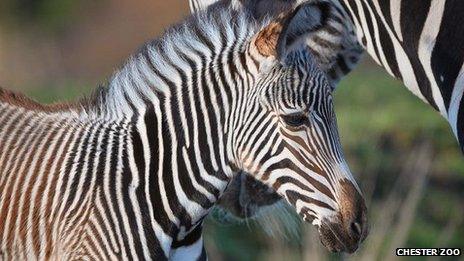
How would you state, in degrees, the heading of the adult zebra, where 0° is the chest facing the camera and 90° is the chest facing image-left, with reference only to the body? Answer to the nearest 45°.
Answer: approximately 90°

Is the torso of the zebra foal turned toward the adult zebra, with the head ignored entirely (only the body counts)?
yes

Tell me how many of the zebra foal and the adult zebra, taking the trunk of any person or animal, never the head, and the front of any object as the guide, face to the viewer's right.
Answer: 1

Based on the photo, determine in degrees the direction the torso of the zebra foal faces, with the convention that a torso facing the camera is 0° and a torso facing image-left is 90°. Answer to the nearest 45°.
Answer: approximately 270°

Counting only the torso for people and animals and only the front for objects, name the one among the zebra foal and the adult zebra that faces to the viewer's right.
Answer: the zebra foal
